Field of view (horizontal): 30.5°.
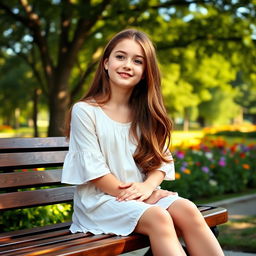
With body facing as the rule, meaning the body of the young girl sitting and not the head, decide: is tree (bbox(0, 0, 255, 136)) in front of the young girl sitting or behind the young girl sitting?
behind

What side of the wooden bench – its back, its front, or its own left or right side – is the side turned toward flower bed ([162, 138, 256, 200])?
left

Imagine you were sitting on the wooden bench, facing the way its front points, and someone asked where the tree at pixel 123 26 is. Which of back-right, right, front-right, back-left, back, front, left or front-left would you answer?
back-left

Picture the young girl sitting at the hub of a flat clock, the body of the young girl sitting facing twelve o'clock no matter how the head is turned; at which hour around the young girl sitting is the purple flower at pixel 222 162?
The purple flower is roughly at 8 o'clock from the young girl sitting.

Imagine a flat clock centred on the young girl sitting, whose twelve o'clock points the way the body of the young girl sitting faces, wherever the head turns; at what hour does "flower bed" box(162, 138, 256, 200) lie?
The flower bed is roughly at 8 o'clock from the young girl sitting.

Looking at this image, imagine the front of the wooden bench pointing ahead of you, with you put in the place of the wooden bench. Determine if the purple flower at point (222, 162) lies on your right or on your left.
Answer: on your left

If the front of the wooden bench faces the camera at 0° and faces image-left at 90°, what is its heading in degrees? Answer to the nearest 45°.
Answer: approximately 315°
